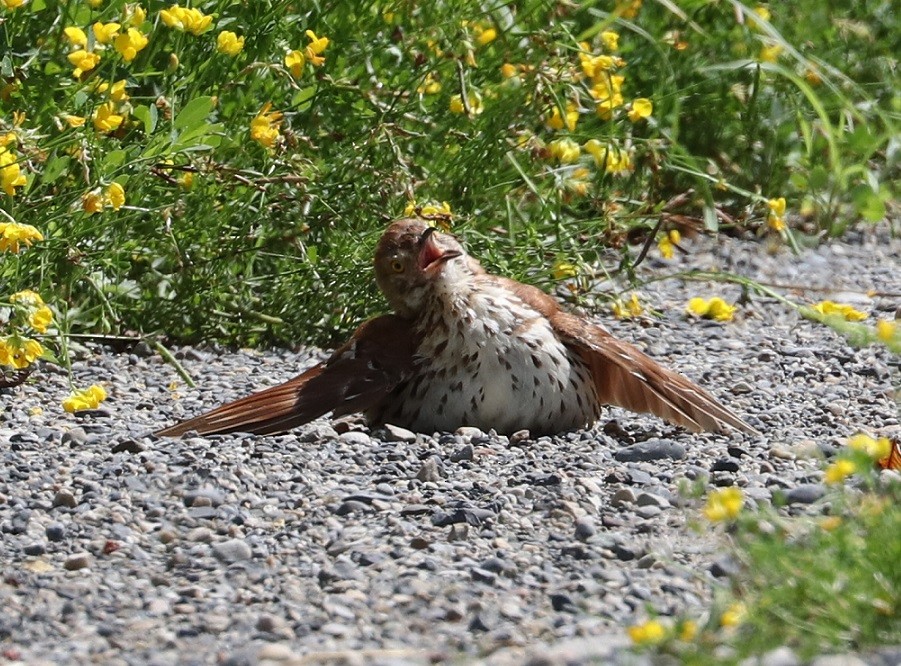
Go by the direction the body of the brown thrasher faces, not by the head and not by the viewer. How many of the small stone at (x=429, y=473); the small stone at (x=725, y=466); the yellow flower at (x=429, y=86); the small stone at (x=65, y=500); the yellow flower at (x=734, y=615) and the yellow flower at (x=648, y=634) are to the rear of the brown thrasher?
1

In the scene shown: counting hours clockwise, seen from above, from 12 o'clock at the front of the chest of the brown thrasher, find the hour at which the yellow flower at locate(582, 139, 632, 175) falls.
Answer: The yellow flower is roughly at 7 o'clock from the brown thrasher.

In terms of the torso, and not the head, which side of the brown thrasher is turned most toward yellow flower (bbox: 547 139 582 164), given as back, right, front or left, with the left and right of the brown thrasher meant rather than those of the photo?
back

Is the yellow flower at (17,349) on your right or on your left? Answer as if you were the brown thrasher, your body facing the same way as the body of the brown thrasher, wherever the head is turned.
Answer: on your right

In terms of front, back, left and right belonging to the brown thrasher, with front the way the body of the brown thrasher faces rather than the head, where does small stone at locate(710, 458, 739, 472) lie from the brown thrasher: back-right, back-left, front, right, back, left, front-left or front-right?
front-left

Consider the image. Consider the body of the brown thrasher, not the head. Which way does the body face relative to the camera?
toward the camera

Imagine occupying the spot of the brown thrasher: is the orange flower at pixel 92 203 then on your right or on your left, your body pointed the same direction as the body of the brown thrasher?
on your right

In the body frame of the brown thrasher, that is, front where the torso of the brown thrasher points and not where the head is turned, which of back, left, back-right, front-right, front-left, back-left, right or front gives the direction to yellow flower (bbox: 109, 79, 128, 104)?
right

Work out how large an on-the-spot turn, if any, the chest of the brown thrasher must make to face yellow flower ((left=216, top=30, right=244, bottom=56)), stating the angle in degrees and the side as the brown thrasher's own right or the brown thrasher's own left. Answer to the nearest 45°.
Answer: approximately 135° to the brown thrasher's own right

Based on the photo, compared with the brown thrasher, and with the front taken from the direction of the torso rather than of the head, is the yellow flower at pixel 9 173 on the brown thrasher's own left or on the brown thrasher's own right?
on the brown thrasher's own right

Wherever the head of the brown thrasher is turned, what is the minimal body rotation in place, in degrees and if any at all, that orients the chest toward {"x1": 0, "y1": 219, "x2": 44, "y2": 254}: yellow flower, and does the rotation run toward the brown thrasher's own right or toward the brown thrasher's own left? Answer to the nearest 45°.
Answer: approximately 90° to the brown thrasher's own right

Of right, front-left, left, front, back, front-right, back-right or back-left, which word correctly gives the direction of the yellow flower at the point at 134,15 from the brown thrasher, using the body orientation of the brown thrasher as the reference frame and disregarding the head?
right

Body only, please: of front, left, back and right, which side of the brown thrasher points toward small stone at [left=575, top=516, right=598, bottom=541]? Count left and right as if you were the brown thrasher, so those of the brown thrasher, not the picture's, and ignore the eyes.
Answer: front

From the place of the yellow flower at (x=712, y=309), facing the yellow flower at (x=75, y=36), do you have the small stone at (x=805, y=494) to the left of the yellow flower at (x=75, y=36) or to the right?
left

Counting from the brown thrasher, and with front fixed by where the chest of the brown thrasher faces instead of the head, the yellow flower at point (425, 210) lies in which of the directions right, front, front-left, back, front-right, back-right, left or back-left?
back

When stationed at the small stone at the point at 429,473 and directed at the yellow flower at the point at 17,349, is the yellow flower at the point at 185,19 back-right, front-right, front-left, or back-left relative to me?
front-right
